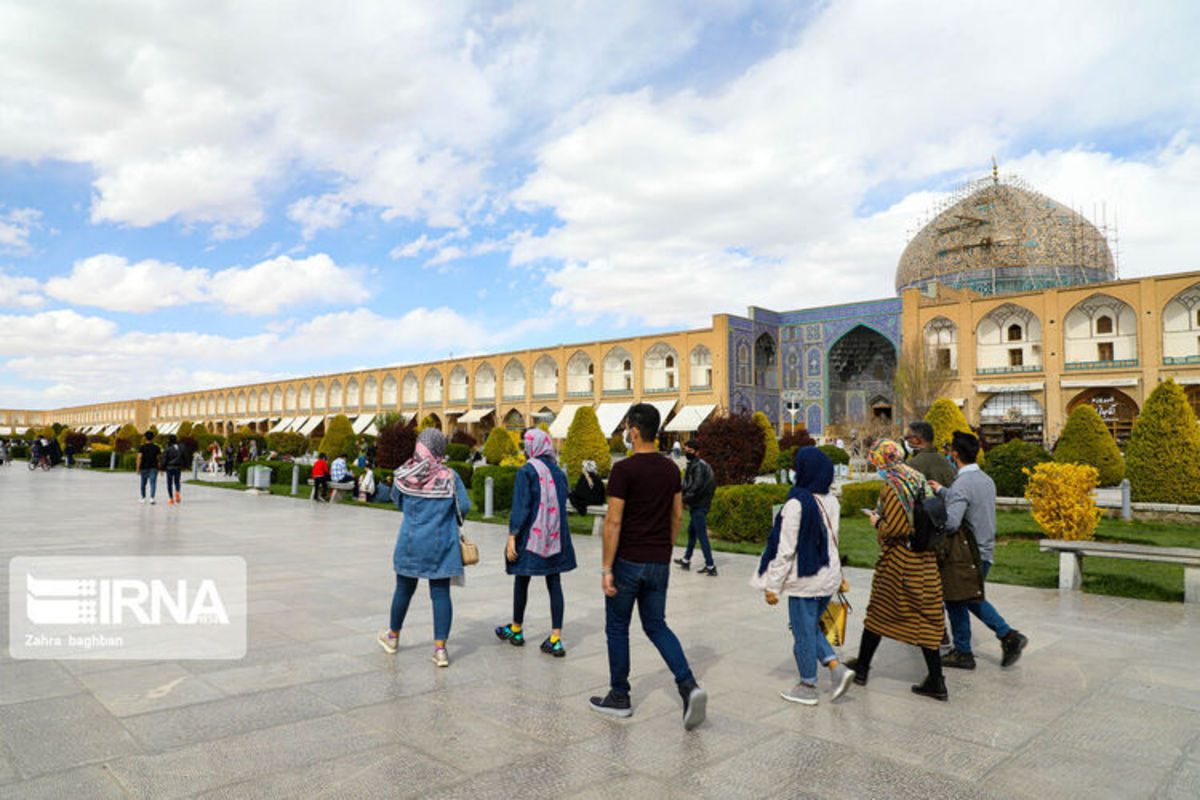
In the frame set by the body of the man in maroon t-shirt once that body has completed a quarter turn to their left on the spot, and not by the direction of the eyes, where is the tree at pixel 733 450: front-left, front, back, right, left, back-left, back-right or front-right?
back-right

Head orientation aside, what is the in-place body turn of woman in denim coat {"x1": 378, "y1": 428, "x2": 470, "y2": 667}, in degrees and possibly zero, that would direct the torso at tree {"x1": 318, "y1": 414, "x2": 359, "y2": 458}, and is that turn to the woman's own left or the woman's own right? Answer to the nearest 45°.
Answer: approximately 45° to the woman's own right

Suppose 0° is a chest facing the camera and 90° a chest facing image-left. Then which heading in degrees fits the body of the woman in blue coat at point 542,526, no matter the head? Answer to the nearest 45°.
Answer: approximately 135°

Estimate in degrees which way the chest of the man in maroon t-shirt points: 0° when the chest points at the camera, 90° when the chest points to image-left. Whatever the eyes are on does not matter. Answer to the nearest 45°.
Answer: approximately 135°

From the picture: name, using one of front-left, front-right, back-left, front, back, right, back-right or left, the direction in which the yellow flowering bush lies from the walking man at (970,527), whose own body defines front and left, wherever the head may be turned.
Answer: front-right

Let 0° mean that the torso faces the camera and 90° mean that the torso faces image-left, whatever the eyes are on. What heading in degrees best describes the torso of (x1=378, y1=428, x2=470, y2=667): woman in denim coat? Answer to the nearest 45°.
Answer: approximately 135°

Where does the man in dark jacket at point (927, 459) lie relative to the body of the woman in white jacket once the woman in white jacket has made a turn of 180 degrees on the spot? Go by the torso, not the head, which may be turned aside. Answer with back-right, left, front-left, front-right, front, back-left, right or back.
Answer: left

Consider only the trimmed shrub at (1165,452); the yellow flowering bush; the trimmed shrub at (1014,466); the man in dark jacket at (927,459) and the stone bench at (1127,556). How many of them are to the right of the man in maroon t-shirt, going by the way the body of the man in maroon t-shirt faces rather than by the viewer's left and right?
5

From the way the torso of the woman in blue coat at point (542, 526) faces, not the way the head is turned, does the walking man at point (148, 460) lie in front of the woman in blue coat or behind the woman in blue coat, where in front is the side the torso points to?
in front

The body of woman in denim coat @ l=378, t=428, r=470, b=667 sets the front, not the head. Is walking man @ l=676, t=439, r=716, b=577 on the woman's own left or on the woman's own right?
on the woman's own right

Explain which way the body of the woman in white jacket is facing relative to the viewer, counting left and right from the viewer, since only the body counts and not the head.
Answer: facing away from the viewer and to the left of the viewer
